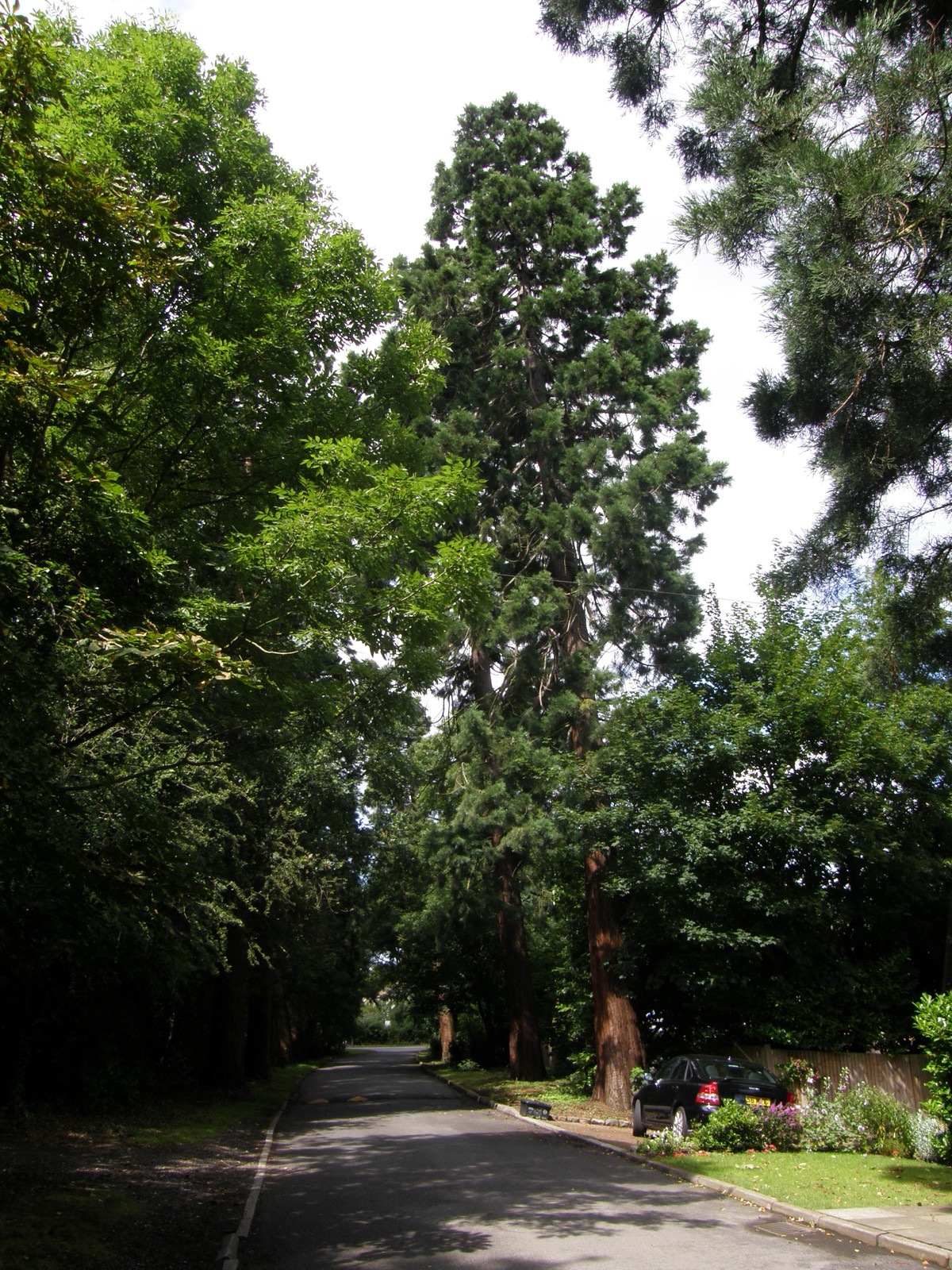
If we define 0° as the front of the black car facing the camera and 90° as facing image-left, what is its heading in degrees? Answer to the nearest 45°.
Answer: approximately 135°

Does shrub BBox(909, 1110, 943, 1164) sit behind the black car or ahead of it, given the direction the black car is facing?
behind

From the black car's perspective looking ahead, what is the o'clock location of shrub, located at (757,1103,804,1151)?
The shrub is roughly at 5 o'clock from the black car.

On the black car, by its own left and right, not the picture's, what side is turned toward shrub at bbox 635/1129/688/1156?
left

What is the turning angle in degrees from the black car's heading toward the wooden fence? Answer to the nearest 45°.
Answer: approximately 135° to its right

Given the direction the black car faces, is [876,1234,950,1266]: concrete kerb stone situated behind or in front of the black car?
behind

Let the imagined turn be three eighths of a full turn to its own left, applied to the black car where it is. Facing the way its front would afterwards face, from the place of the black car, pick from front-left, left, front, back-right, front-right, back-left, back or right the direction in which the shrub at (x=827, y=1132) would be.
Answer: left

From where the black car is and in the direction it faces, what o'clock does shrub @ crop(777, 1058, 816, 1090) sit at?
The shrub is roughly at 3 o'clock from the black car.

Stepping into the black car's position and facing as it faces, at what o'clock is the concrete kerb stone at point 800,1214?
The concrete kerb stone is roughly at 7 o'clock from the black car.

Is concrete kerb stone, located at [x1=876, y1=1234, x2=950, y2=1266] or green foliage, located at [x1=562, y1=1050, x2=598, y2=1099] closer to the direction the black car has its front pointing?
the green foliage

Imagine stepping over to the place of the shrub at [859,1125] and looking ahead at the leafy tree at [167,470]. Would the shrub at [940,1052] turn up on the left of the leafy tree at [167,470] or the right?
left
